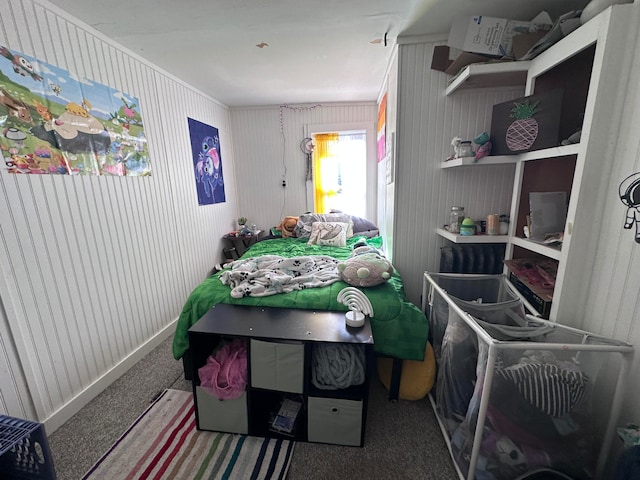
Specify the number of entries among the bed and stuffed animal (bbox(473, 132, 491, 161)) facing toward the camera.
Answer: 1

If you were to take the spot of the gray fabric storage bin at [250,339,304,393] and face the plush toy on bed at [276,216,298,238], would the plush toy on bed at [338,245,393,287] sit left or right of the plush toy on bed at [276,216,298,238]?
right

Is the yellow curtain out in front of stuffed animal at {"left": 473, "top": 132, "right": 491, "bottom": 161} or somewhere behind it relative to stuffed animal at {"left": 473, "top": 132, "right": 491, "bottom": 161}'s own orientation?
in front

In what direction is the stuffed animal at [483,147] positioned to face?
to the viewer's left

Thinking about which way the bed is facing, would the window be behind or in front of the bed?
behind

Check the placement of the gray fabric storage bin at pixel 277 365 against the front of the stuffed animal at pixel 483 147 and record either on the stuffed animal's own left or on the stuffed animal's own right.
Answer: on the stuffed animal's own left

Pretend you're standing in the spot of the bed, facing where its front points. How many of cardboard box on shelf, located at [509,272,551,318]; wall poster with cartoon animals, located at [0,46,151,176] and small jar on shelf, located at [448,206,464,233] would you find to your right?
1

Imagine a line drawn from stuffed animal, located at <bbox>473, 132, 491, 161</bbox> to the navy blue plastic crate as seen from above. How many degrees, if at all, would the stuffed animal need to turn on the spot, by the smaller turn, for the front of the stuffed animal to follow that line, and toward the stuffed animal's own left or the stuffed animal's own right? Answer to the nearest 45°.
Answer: approximately 45° to the stuffed animal's own left

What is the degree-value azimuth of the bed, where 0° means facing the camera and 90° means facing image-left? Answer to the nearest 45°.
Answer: approximately 0°
